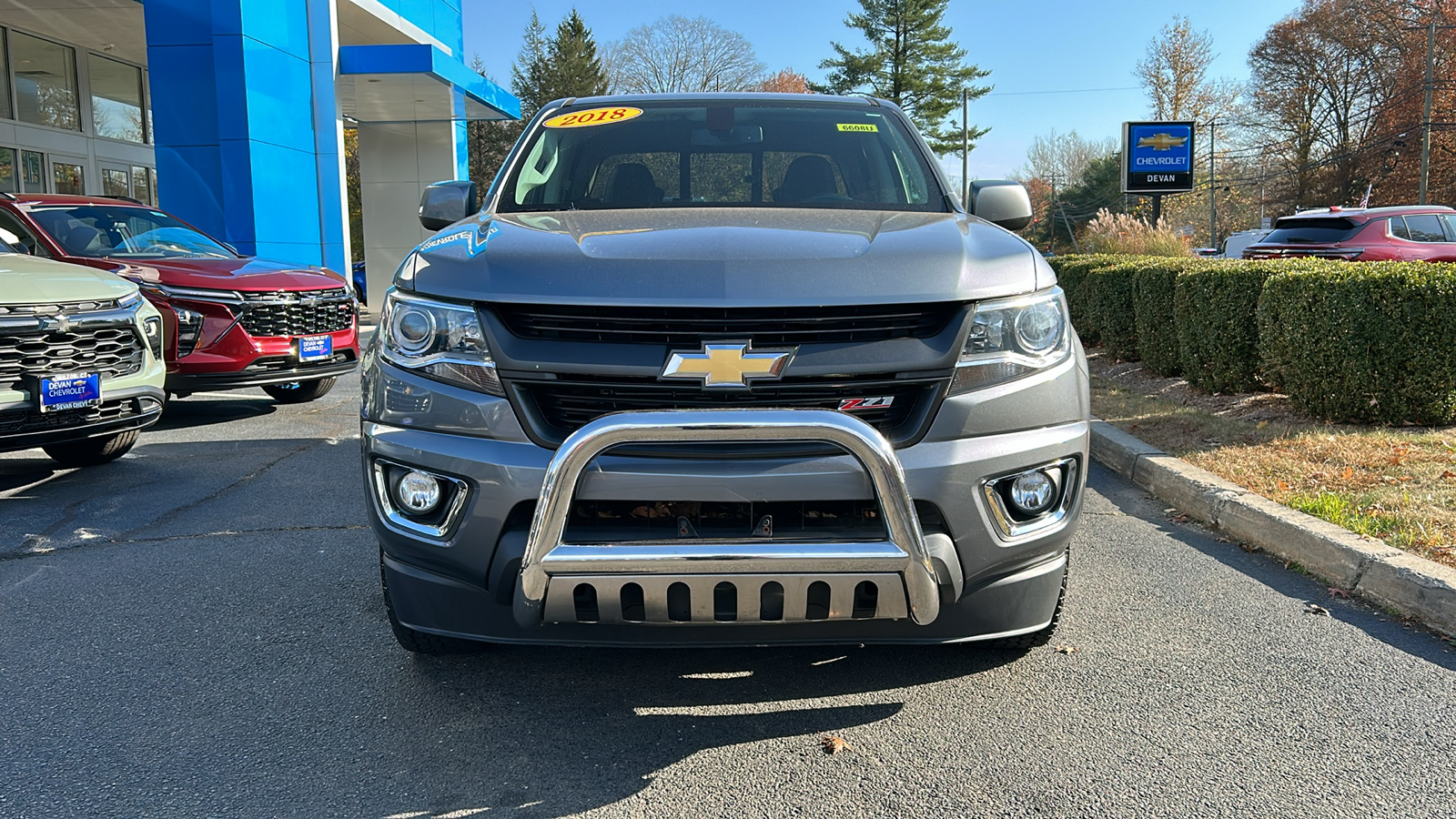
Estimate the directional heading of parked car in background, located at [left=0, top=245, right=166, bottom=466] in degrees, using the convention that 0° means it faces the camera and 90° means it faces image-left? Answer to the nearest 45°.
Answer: approximately 315°

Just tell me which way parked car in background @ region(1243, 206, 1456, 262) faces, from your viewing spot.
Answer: facing away from the viewer and to the right of the viewer

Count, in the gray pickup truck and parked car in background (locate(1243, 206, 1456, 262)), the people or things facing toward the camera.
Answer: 1

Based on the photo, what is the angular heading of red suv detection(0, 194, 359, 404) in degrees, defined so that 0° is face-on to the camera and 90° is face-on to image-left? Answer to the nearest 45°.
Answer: approximately 315°

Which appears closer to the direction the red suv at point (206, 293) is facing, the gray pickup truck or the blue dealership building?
the gray pickup truck

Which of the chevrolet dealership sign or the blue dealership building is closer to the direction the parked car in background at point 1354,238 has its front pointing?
the chevrolet dealership sign
